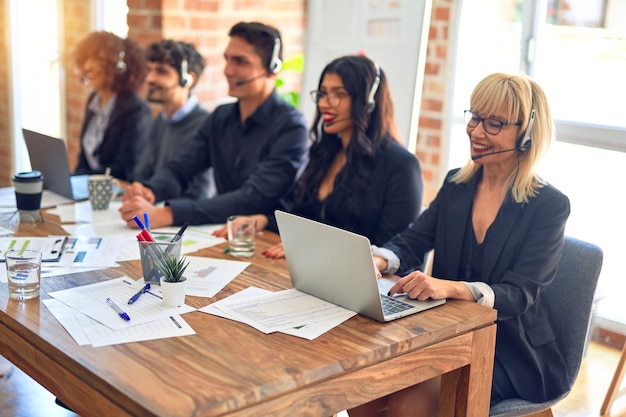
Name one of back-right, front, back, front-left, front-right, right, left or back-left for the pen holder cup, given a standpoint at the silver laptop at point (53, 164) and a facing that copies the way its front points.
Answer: back-right

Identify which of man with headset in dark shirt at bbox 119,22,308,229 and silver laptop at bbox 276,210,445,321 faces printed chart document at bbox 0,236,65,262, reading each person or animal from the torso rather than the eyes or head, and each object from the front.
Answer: the man with headset in dark shirt

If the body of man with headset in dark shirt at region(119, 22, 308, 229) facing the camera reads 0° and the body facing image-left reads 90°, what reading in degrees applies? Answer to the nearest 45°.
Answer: approximately 45°

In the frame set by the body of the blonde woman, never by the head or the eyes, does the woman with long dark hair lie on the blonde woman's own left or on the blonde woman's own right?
on the blonde woman's own right

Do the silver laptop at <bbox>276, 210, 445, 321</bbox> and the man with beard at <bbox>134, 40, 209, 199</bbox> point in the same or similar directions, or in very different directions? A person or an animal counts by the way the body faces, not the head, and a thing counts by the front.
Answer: very different directions

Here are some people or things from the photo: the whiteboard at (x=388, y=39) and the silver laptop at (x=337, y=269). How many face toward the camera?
1

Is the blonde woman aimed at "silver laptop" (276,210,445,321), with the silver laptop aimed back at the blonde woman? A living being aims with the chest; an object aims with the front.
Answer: yes

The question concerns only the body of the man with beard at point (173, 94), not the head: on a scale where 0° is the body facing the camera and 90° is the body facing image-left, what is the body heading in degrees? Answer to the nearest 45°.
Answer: approximately 45°

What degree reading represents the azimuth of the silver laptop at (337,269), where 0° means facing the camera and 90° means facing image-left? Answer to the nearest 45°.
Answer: approximately 225°

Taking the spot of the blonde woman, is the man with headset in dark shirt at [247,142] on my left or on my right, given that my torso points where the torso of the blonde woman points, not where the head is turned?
on my right
